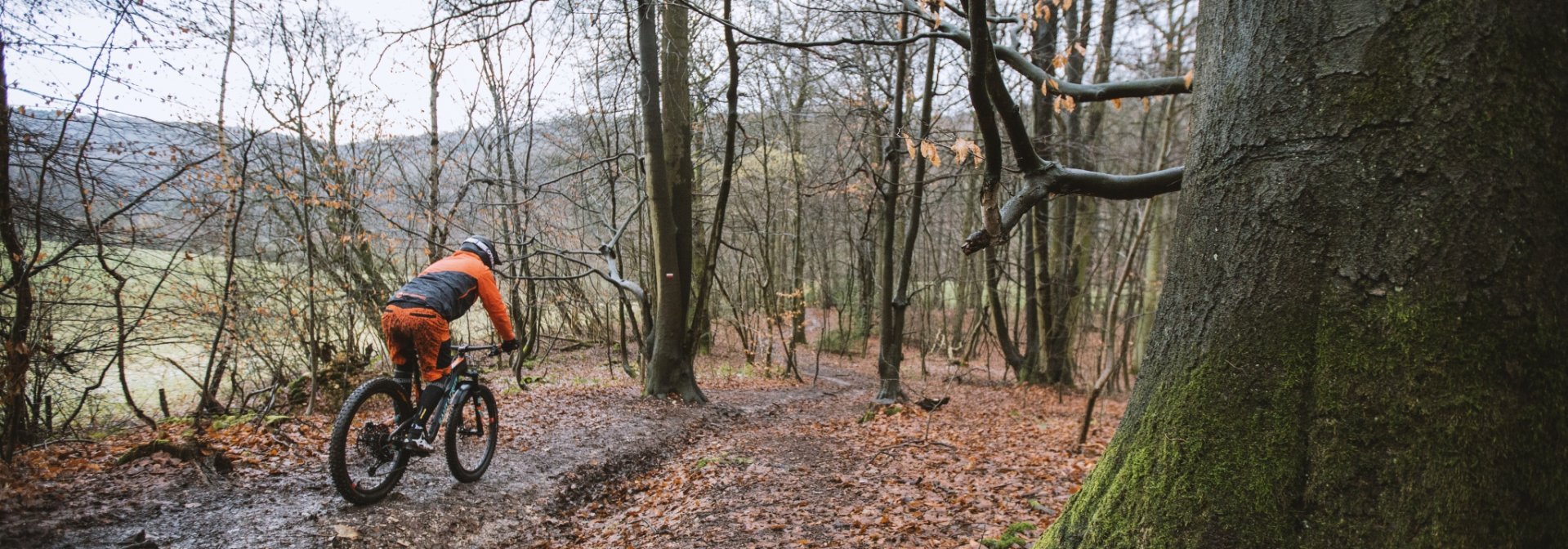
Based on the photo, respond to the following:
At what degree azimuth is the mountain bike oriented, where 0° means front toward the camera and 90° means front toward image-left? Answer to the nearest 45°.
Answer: approximately 225°

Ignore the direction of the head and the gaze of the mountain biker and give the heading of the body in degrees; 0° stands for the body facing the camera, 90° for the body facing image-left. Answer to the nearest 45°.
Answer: approximately 225°

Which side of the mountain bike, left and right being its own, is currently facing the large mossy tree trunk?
right

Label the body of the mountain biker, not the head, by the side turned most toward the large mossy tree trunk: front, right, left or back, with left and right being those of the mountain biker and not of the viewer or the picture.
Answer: right
